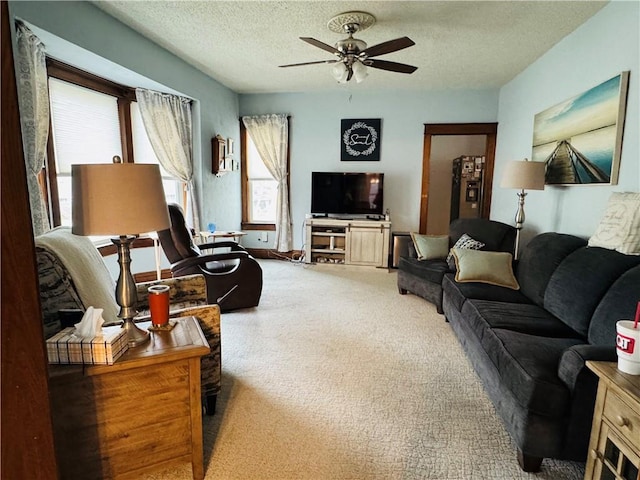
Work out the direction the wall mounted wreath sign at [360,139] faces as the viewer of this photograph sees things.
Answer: facing the viewer

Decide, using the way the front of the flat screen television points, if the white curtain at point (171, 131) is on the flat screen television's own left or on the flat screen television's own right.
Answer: on the flat screen television's own right

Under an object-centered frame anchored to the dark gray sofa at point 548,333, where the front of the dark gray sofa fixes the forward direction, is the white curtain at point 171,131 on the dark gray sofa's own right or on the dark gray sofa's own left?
on the dark gray sofa's own right

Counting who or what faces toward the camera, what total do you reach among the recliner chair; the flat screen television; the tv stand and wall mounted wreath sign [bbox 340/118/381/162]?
3

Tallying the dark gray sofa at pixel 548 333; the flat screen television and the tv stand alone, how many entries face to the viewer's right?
0

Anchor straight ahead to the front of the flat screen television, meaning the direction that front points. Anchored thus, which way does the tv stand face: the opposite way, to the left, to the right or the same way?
the same way

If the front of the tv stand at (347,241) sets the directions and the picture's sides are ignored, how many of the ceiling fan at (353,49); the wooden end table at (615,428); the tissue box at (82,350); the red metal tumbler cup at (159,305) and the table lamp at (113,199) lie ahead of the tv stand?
5

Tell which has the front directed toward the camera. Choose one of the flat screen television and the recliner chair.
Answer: the flat screen television

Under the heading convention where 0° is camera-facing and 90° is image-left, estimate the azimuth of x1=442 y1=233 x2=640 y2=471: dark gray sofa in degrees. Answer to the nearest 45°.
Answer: approximately 45°

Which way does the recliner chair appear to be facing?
to the viewer's right

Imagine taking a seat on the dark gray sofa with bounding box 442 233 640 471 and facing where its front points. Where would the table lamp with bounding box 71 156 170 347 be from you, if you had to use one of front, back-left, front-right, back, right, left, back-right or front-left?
front

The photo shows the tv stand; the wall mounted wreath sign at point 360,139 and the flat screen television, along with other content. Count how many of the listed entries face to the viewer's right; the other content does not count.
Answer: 0

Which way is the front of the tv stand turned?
toward the camera

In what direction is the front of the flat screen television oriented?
toward the camera

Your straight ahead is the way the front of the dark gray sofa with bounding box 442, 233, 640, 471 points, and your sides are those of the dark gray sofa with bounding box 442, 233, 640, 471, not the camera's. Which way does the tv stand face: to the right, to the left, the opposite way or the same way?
to the left

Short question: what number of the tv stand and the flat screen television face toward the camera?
2

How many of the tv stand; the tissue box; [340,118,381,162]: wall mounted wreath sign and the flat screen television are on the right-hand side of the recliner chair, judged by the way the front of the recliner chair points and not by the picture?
1
